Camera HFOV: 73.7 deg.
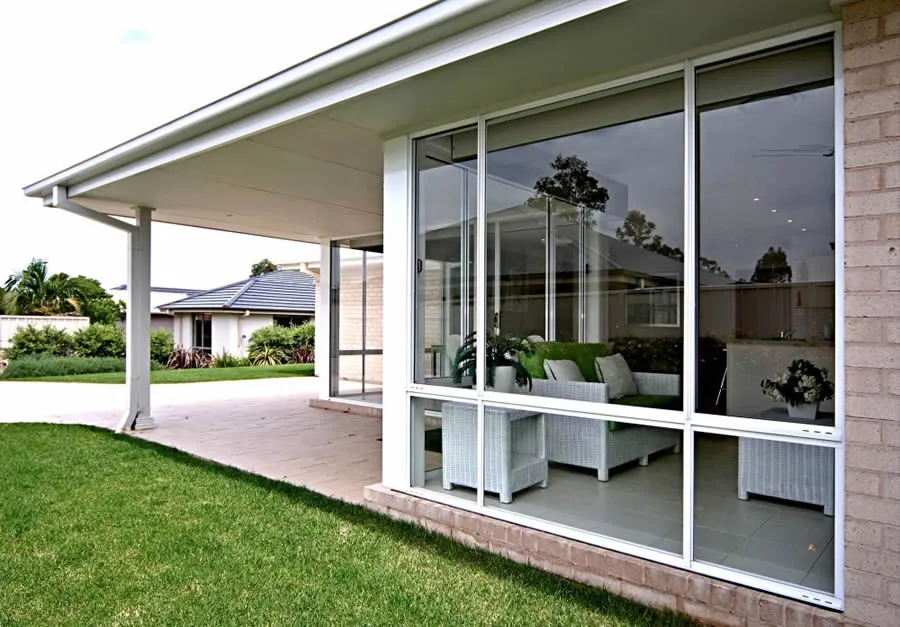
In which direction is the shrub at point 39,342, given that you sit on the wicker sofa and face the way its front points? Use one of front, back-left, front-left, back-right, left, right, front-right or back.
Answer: back

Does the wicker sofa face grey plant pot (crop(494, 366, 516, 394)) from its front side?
no

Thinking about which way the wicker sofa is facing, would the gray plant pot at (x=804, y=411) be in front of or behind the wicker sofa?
in front

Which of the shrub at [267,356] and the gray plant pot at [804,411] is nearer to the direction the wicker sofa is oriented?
the gray plant pot

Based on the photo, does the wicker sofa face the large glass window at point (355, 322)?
no

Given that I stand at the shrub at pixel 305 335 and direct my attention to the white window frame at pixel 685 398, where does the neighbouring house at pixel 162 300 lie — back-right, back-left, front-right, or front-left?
back-right

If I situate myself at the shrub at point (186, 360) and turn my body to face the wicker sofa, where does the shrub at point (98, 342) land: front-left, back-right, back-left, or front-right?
back-right

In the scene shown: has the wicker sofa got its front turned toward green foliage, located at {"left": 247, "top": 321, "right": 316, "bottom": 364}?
no

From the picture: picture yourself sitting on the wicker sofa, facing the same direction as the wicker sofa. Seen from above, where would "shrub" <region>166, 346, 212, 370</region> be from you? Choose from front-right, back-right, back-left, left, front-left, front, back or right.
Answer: back

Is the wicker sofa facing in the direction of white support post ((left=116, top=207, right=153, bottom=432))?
no
